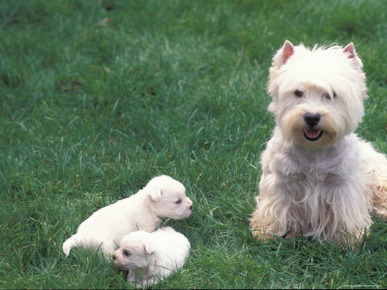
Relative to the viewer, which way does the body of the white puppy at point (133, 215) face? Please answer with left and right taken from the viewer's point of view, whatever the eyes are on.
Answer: facing to the right of the viewer

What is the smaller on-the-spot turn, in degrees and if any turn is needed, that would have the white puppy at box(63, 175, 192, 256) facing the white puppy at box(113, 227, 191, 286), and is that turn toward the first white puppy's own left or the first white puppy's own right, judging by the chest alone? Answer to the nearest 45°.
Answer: approximately 90° to the first white puppy's own right

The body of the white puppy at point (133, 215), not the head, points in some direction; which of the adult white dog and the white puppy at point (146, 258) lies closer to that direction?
the adult white dog

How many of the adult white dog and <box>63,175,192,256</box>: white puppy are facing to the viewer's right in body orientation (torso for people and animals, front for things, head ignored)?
1

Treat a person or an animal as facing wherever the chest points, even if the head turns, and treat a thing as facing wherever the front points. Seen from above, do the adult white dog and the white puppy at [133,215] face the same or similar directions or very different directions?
very different directions

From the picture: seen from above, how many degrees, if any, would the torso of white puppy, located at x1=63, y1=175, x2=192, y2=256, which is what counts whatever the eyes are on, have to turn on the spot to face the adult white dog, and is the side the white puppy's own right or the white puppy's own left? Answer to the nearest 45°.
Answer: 0° — it already faces it

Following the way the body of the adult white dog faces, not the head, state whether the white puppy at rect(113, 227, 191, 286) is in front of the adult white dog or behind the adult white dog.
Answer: in front

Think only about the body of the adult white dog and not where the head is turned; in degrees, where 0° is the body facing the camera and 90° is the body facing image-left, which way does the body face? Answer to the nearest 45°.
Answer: approximately 45°
